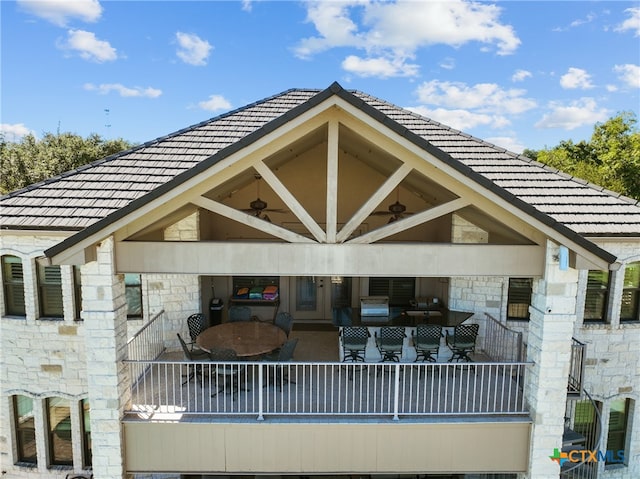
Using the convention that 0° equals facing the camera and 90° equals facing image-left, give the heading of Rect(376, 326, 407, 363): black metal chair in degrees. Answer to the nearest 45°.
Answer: approximately 180°

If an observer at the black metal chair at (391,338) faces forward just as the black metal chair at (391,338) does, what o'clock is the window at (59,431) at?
The window is roughly at 9 o'clock from the black metal chair.

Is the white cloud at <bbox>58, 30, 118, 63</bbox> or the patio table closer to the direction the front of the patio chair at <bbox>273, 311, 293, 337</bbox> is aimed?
the patio table

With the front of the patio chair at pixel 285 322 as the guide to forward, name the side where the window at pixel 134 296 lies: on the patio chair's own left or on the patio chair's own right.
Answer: on the patio chair's own right

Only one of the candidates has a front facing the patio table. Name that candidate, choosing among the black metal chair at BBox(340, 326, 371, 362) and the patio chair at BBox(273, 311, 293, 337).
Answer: the patio chair

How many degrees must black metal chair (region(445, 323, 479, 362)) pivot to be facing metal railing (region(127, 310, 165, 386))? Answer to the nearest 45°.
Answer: approximately 45° to its left

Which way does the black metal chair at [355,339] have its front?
away from the camera

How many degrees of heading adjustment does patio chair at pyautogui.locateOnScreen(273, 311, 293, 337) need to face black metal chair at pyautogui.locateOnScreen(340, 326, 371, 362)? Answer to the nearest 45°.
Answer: approximately 90° to its left

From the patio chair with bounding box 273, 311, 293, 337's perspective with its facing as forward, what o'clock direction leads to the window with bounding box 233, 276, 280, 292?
The window is roughly at 4 o'clock from the patio chair.

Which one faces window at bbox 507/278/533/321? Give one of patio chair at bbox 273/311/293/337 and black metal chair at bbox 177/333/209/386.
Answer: the black metal chair

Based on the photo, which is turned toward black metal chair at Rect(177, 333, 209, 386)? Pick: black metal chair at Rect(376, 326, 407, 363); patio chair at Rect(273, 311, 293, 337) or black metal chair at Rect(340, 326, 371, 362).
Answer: the patio chair

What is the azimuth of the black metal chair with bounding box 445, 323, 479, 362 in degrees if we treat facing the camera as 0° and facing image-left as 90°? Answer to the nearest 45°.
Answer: approximately 135°

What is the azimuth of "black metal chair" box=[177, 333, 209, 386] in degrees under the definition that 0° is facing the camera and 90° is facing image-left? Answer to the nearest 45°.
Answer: approximately 270°

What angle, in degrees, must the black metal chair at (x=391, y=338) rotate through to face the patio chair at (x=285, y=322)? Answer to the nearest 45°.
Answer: approximately 90° to its left

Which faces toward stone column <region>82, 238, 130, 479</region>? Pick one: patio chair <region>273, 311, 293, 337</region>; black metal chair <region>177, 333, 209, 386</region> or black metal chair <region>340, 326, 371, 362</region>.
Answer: the patio chair
